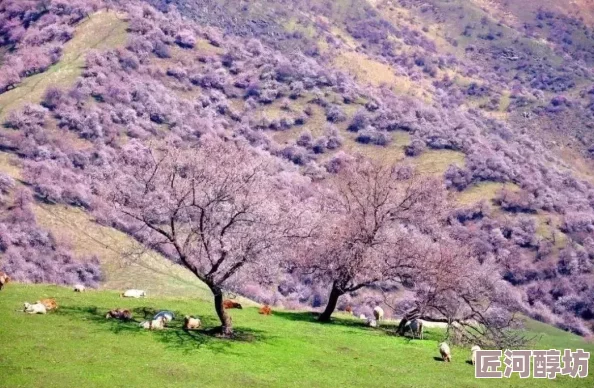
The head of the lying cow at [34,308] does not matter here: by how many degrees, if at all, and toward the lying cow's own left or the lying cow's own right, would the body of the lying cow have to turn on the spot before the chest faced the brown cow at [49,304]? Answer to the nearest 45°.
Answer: approximately 135° to the lying cow's own right

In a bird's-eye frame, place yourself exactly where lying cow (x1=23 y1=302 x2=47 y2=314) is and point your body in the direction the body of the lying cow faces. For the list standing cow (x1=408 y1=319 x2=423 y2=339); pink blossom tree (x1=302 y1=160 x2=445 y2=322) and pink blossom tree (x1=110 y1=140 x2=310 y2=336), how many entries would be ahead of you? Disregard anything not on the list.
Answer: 0

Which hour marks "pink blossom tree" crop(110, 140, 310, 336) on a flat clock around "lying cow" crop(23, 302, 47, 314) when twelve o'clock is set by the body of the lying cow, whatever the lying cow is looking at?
The pink blossom tree is roughly at 6 o'clock from the lying cow.

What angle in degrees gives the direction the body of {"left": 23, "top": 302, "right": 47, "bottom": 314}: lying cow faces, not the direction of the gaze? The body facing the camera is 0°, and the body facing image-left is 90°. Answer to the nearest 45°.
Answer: approximately 90°

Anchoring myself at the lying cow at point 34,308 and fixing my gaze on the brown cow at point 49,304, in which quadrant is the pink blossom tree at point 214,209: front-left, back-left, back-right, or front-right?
front-right

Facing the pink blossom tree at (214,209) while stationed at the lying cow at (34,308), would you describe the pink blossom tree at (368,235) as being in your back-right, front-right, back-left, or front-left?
front-left

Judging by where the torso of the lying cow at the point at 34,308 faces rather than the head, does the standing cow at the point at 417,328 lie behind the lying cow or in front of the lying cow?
behind
